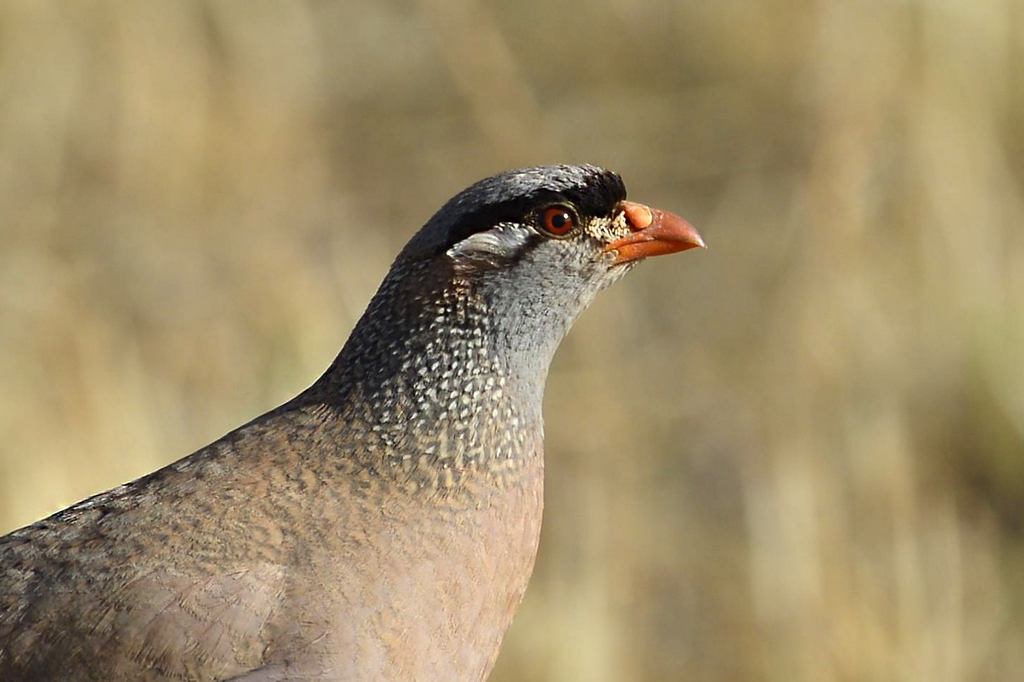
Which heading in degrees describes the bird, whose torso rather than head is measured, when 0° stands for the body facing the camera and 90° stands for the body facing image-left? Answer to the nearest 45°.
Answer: approximately 270°
